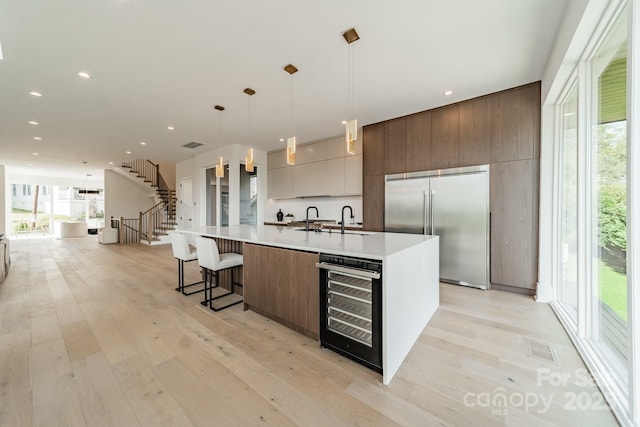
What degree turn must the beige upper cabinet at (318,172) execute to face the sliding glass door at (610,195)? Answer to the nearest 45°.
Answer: approximately 90° to its left

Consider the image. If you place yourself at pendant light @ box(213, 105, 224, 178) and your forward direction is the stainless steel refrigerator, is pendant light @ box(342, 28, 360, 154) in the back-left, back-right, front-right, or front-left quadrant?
front-right

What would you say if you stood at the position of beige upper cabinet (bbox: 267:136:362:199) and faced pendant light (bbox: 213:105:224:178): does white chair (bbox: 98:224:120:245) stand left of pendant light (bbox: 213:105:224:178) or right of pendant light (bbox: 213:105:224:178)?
right

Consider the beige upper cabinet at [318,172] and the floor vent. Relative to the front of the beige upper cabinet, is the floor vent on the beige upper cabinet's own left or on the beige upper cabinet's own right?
on the beige upper cabinet's own left

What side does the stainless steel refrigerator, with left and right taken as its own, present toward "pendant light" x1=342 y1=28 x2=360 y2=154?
front

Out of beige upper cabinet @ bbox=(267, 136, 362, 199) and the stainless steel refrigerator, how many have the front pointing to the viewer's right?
0

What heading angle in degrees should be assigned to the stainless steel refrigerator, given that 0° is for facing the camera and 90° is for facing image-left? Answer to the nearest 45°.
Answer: approximately 45°

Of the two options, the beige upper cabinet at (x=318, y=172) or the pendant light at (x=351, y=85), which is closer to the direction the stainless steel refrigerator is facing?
the pendant light

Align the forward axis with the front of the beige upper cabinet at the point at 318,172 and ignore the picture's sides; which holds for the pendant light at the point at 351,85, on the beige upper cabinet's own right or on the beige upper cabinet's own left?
on the beige upper cabinet's own left

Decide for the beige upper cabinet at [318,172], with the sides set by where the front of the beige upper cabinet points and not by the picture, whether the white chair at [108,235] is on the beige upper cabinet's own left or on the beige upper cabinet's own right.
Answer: on the beige upper cabinet's own right

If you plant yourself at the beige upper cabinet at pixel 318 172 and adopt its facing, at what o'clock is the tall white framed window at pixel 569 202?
The tall white framed window is roughly at 9 o'clock from the beige upper cabinet.

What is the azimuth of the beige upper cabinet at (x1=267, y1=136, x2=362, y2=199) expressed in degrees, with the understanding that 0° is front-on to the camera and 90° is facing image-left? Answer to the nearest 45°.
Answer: approximately 45°

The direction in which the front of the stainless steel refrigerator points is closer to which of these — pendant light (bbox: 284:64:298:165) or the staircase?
the pendant light
